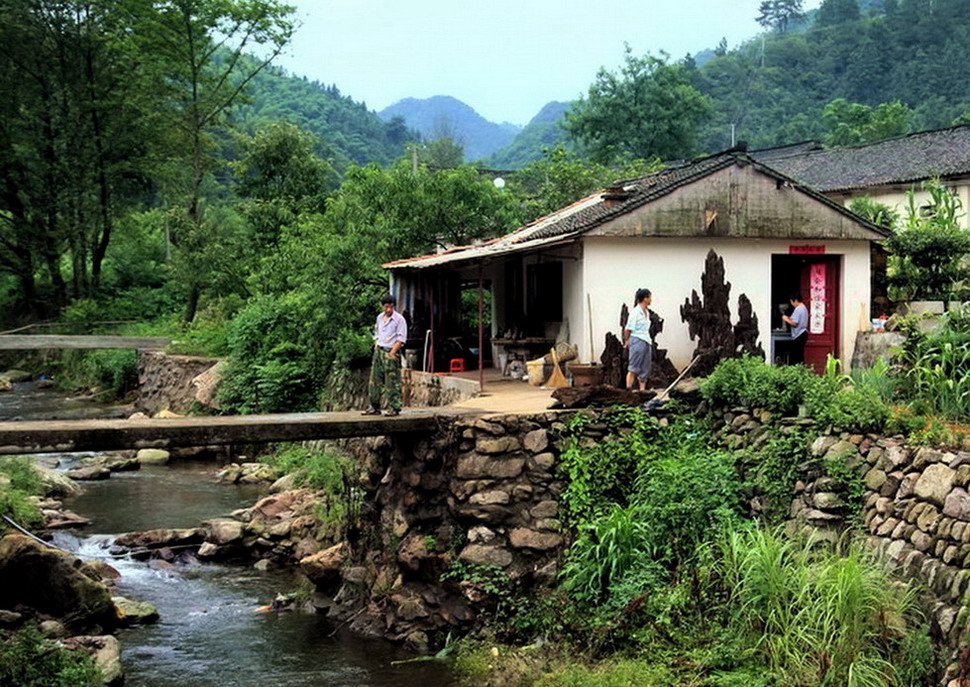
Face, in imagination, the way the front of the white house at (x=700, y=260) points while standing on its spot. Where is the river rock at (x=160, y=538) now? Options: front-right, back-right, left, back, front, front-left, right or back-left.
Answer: right

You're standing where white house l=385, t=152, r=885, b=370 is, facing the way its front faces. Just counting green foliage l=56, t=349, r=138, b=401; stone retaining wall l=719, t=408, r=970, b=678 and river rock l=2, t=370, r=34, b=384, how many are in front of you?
1

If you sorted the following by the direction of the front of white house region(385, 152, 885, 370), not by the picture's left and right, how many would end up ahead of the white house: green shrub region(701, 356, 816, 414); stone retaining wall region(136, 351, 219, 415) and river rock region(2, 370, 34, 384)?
1

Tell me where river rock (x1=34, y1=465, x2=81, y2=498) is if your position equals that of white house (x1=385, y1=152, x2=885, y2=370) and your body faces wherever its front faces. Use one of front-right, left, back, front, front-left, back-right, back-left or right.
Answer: right

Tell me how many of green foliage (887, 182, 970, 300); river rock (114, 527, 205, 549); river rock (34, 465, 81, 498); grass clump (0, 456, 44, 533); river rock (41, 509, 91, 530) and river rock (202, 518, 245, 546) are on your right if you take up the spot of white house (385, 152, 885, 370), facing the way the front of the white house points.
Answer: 5

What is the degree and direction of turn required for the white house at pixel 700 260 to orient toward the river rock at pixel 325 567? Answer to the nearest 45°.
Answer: approximately 45° to its right

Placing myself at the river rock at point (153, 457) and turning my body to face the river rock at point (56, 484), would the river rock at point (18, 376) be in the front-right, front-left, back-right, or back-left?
back-right

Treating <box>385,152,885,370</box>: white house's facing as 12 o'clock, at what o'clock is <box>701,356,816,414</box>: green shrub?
The green shrub is roughly at 12 o'clock from the white house.

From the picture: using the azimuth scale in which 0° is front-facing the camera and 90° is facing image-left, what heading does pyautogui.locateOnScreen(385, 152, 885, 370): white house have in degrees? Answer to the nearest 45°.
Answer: approximately 0°

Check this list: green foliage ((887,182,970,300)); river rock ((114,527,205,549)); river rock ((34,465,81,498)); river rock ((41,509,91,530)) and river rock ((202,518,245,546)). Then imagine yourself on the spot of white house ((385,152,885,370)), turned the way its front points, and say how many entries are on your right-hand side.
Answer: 4
